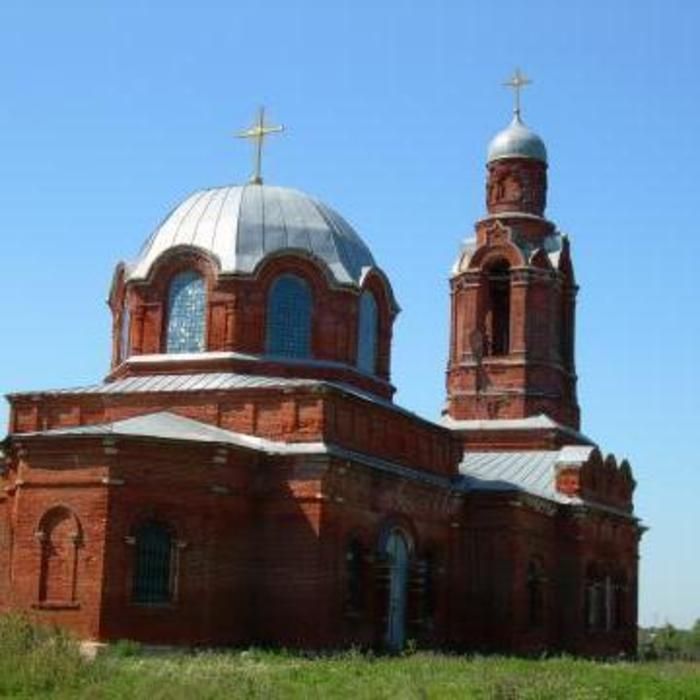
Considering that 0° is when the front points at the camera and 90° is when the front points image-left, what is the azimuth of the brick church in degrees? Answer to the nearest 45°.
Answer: approximately 225°
